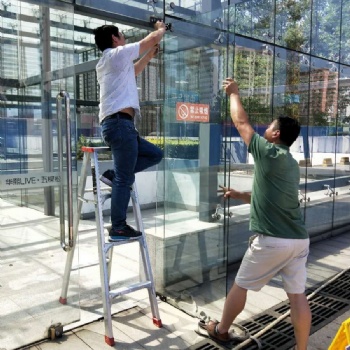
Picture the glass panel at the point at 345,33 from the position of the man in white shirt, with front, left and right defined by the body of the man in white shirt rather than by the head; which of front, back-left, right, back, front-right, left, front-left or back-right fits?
front

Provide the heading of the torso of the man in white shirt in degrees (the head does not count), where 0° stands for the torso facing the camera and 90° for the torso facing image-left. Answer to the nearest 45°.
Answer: approximately 225°

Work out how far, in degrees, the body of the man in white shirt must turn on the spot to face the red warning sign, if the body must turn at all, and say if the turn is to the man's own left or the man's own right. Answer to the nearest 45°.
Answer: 0° — they already face it

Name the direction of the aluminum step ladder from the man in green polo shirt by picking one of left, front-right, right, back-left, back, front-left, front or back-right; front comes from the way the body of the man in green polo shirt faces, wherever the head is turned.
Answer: front-left

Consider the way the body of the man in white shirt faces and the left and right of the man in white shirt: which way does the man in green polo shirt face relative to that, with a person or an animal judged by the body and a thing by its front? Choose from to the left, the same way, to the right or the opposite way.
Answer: to the left

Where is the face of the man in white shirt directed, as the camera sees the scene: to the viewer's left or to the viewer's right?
to the viewer's right

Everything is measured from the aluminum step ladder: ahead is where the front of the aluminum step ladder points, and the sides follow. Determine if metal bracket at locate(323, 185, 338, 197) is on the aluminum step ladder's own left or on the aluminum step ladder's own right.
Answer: on the aluminum step ladder's own left

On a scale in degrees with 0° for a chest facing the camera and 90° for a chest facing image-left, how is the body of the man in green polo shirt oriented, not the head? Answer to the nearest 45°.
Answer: approximately 135°

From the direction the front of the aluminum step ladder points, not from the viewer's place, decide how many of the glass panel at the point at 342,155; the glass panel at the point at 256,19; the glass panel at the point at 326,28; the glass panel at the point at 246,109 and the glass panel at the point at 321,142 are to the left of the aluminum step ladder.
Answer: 5

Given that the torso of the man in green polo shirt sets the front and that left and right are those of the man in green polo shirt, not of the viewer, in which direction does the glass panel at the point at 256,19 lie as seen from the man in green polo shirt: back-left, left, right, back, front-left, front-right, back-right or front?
front-right

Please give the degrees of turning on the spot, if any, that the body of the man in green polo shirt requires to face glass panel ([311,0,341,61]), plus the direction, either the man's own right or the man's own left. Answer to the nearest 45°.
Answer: approximately 45° to the man's own right

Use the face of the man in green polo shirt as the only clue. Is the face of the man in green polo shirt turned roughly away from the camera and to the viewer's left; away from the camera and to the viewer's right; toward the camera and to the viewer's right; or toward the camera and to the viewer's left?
away from the camera and to the viewer's left

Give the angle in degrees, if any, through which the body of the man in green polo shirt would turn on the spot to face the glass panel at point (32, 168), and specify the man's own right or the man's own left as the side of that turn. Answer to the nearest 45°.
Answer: approximately 45° to the man's own left

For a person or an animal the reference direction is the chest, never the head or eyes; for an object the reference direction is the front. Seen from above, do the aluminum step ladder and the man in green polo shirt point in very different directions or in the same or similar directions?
very different directions

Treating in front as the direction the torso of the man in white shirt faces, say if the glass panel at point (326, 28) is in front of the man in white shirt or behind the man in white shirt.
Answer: in front

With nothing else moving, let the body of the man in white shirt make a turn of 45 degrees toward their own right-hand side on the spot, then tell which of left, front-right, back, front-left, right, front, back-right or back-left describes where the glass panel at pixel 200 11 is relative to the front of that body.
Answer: front-left
